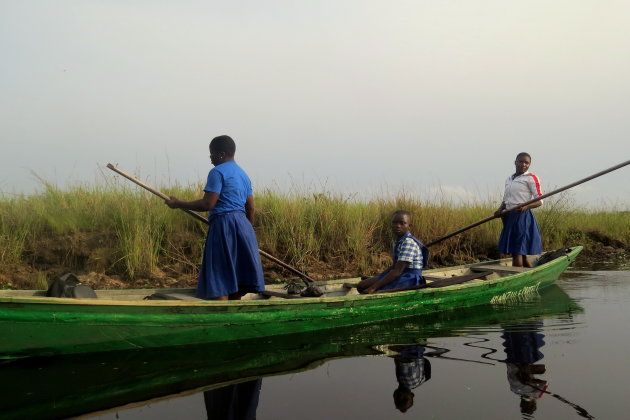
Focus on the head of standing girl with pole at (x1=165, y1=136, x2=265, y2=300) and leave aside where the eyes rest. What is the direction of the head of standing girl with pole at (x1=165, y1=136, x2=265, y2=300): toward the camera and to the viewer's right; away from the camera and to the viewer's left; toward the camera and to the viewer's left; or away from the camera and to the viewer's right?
away from the camera and to the viewer's left

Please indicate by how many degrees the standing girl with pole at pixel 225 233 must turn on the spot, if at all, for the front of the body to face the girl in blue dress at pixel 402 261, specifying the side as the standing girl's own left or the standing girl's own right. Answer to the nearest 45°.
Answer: approximately 135° to the standing girl's own right

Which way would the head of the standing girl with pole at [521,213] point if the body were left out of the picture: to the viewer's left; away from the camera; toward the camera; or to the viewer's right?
toward the camera

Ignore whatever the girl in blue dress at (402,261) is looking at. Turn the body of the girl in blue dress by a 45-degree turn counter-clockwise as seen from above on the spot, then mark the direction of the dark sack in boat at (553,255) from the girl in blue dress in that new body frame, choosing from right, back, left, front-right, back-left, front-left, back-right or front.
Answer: back

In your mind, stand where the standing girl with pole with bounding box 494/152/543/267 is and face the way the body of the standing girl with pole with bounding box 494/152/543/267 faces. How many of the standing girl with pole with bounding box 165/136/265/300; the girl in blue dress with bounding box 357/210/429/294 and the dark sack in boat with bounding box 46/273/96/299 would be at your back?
0

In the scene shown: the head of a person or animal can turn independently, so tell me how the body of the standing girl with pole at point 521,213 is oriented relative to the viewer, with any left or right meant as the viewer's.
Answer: facing the viewer and to the left of the viewer

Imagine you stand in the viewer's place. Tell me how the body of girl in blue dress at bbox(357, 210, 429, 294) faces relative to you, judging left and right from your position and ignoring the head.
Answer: facing to the left of the viewer

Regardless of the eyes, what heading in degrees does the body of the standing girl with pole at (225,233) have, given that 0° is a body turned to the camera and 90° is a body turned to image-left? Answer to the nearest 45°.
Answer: approximately 135°
